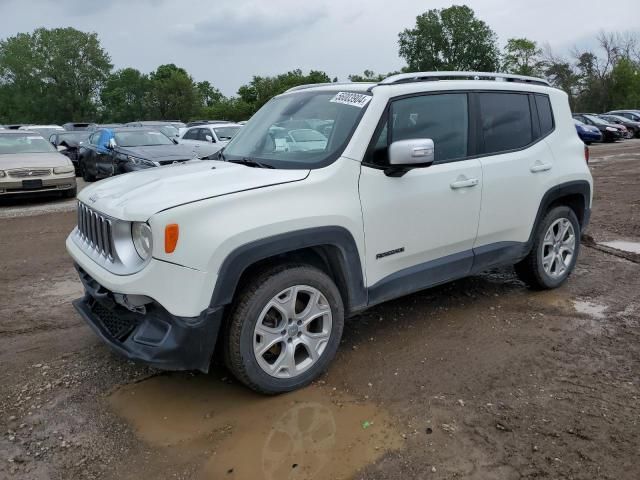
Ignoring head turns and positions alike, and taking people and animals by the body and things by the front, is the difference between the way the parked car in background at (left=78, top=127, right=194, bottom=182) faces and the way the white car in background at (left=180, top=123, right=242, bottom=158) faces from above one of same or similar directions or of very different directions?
same or similar directions

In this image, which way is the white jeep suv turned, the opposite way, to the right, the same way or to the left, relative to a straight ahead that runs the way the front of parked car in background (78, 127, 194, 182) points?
to the right

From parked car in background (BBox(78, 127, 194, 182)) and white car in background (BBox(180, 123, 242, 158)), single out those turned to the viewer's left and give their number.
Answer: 0

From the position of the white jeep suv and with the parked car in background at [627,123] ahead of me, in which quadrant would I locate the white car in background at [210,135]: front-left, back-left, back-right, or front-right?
front-left

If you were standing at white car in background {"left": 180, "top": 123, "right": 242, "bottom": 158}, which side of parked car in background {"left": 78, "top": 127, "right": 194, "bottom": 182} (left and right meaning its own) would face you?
left

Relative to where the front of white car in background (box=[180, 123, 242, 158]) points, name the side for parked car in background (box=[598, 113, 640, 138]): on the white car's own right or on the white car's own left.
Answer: on the white car's own left

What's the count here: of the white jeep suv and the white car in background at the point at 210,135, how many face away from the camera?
0

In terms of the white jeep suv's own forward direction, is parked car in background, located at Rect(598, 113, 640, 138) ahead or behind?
behind

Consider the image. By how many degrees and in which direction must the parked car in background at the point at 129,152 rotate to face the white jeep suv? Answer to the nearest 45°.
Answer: approximately 45° to its right

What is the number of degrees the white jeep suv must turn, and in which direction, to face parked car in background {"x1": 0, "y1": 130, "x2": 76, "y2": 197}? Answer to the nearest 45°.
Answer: approximately 90° to its right

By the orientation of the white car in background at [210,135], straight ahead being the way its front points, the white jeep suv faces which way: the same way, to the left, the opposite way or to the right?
to the right

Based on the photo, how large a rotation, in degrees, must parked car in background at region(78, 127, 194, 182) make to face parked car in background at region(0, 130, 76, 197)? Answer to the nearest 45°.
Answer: approximately 135° to its right

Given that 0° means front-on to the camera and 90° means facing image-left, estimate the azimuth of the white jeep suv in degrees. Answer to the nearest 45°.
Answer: approximately 45°
